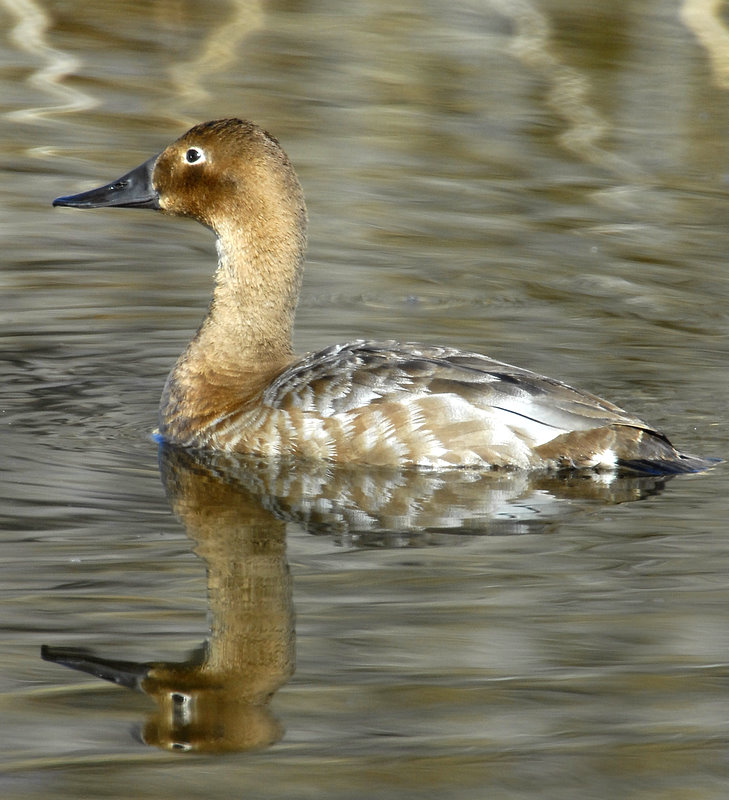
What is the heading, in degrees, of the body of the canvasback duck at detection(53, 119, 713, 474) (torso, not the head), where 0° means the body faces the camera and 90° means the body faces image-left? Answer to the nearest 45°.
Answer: approximately 90°
